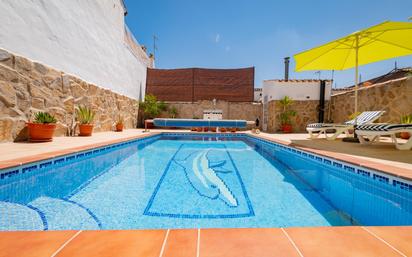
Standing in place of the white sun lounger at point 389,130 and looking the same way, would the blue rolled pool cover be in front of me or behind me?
in front

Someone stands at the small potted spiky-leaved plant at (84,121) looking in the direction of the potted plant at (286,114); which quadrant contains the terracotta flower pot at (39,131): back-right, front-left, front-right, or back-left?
back-right

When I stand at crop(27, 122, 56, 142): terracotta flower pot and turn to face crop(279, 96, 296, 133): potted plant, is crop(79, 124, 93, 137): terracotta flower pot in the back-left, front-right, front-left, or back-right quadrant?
front-left

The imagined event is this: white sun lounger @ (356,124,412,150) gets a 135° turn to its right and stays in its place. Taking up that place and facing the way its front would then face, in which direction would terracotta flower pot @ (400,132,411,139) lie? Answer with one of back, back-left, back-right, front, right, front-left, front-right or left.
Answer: front-left

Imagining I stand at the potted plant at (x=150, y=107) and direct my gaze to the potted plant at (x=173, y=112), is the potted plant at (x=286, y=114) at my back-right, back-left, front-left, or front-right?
front-right

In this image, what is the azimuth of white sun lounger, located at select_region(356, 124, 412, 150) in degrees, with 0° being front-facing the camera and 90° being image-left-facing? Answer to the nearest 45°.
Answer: approximately 90°

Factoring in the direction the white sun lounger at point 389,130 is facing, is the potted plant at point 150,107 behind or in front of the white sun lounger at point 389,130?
in front

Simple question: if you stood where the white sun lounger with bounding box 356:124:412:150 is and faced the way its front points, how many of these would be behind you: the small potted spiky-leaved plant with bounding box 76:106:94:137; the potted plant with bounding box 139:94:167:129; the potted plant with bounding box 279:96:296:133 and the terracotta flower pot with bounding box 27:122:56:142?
0

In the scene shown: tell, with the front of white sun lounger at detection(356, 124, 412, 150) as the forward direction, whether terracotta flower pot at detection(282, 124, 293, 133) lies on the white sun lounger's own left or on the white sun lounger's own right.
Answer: on the white sun lounger's own right

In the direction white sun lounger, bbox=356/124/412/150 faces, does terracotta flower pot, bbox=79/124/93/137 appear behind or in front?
in front

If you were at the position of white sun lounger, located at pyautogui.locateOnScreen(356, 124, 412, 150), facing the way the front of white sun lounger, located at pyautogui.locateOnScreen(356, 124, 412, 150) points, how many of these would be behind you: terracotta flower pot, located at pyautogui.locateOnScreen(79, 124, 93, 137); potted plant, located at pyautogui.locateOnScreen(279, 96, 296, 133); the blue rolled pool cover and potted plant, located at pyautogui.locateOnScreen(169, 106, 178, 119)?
0

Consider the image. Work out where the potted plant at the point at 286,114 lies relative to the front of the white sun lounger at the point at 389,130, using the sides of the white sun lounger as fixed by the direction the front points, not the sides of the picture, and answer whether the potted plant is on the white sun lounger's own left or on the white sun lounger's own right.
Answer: on the white sun lounger's own right
